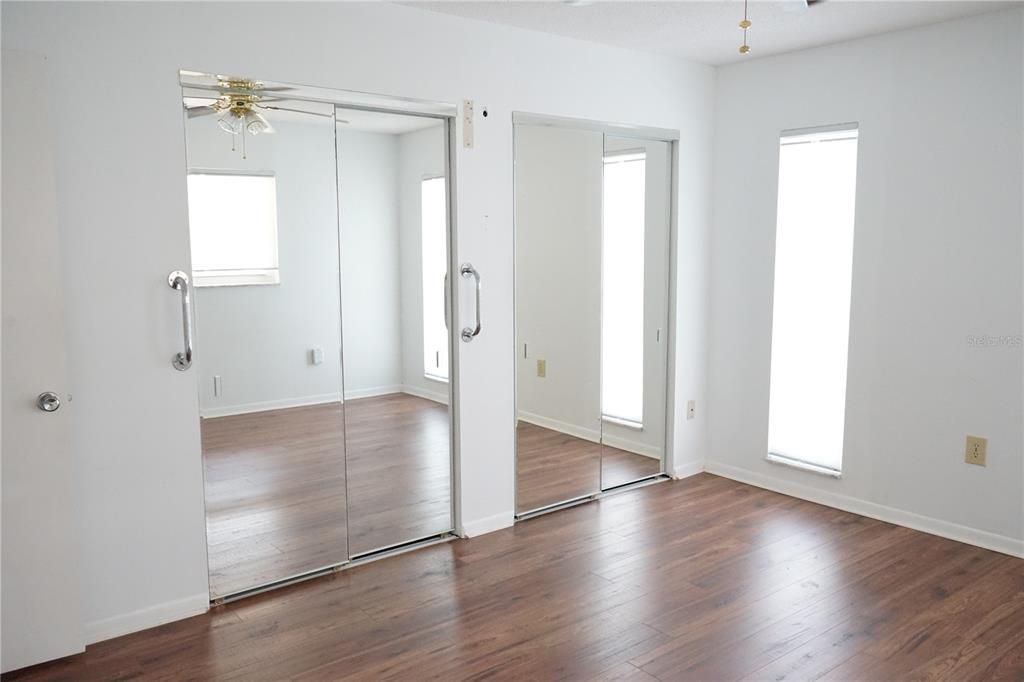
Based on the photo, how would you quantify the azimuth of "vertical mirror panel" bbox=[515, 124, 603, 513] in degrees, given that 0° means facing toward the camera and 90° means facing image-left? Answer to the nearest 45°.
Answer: approximately 315°

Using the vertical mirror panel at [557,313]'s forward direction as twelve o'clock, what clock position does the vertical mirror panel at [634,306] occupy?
the vertical mirror panel at [634,306] is roughly at 9 o'clock from the vertical mirror panel at [557,313].

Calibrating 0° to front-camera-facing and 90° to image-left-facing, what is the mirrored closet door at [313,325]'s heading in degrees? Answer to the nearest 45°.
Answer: approximately 315°

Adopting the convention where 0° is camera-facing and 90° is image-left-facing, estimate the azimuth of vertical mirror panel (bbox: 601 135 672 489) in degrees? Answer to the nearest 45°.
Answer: approximately 315°

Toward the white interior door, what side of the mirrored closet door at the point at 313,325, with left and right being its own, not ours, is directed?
right

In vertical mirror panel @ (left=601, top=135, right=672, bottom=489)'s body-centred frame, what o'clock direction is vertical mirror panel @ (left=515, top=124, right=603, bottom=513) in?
vertical mirror panel @ (left=515, top=124, right=603, bottom=513) is roughly at 3 o'clock from vertical mirror panel @ (left=601, top=135, right=672, bottom=489).

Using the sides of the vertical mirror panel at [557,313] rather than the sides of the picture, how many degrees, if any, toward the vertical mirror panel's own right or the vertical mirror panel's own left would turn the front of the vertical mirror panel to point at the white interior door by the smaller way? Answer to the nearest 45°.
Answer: approximately 90° to the vertical mirror panel's own right

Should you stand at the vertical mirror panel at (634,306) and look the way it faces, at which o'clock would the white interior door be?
The white interior door is roughly at 3 o'clock from the vertical mirror panel.
